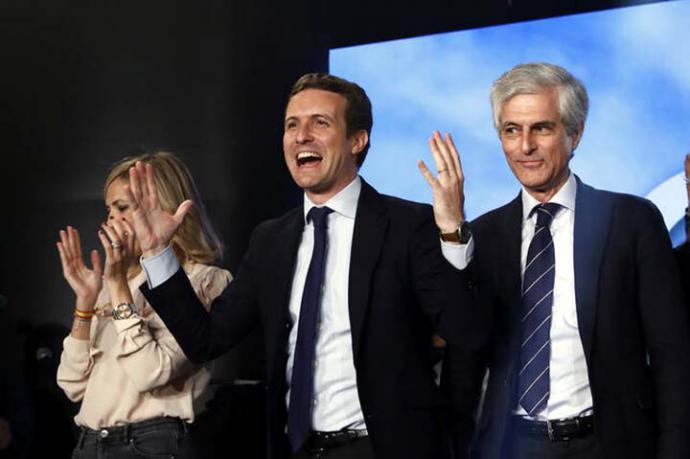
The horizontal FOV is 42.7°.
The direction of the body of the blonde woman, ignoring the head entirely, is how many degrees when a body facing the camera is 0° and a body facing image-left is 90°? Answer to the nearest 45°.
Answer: approximately 45°

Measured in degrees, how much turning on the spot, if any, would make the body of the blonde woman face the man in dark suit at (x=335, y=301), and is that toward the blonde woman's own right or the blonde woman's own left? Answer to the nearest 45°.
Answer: approximately 90° to the blonde woman's own left

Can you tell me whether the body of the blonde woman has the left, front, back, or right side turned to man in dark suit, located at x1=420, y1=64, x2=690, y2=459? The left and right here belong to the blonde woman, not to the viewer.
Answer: left

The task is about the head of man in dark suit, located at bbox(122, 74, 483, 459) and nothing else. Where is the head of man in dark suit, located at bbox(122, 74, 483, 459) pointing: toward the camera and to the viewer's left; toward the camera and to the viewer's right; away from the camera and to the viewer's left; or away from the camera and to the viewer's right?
toward the camera and to the viewer's left
